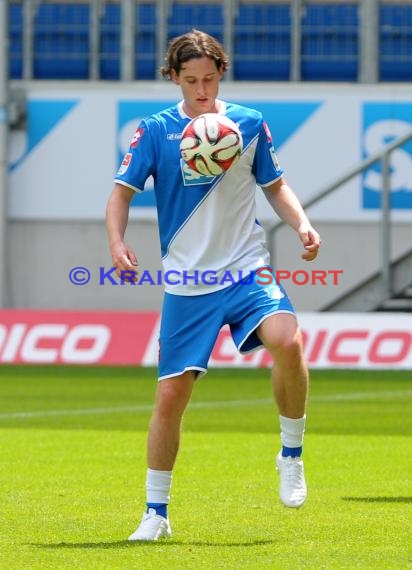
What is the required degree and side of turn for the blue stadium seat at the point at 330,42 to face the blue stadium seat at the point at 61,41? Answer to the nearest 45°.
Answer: approximately 90° to its right

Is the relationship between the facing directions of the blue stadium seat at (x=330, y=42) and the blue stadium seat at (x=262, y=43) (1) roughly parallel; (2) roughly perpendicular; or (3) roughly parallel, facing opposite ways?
roughly parallel

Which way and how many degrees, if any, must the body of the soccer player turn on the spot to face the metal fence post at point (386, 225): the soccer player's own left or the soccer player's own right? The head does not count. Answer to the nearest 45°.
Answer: approximately 180°

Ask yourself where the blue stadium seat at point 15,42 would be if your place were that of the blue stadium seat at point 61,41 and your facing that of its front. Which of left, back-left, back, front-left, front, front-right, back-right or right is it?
right

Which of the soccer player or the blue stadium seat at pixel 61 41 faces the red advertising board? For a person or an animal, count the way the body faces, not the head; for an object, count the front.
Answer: the blue stadium seat

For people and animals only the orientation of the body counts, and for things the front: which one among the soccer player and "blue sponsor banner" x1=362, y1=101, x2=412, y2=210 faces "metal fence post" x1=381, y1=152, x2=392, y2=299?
the blue sponsor banner

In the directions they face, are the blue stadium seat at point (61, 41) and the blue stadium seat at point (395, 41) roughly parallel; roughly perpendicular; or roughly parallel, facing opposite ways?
roughly parallel

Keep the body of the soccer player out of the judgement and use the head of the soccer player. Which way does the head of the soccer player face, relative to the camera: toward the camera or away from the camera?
toward the camera

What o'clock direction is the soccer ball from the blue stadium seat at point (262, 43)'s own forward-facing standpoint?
The soccer ball is roughly at 12 o'clock from the blue stadium seat.

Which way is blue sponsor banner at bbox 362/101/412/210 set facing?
toward the camera

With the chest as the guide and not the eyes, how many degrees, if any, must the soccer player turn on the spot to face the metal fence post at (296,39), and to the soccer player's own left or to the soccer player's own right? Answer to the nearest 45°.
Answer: approximately 180°

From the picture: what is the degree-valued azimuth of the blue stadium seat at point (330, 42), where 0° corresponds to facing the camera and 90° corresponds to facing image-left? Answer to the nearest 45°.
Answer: approximately 0°

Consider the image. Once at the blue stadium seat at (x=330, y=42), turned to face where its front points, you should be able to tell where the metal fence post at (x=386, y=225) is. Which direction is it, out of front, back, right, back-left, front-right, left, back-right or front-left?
front

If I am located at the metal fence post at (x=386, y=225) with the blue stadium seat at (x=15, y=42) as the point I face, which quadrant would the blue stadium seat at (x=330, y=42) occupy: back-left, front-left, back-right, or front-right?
front-right

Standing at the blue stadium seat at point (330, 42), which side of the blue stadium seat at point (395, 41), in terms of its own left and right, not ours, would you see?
right

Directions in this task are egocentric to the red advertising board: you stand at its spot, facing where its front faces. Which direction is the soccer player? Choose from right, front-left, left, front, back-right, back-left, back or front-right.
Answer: front

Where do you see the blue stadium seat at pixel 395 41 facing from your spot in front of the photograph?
facing the viewer
